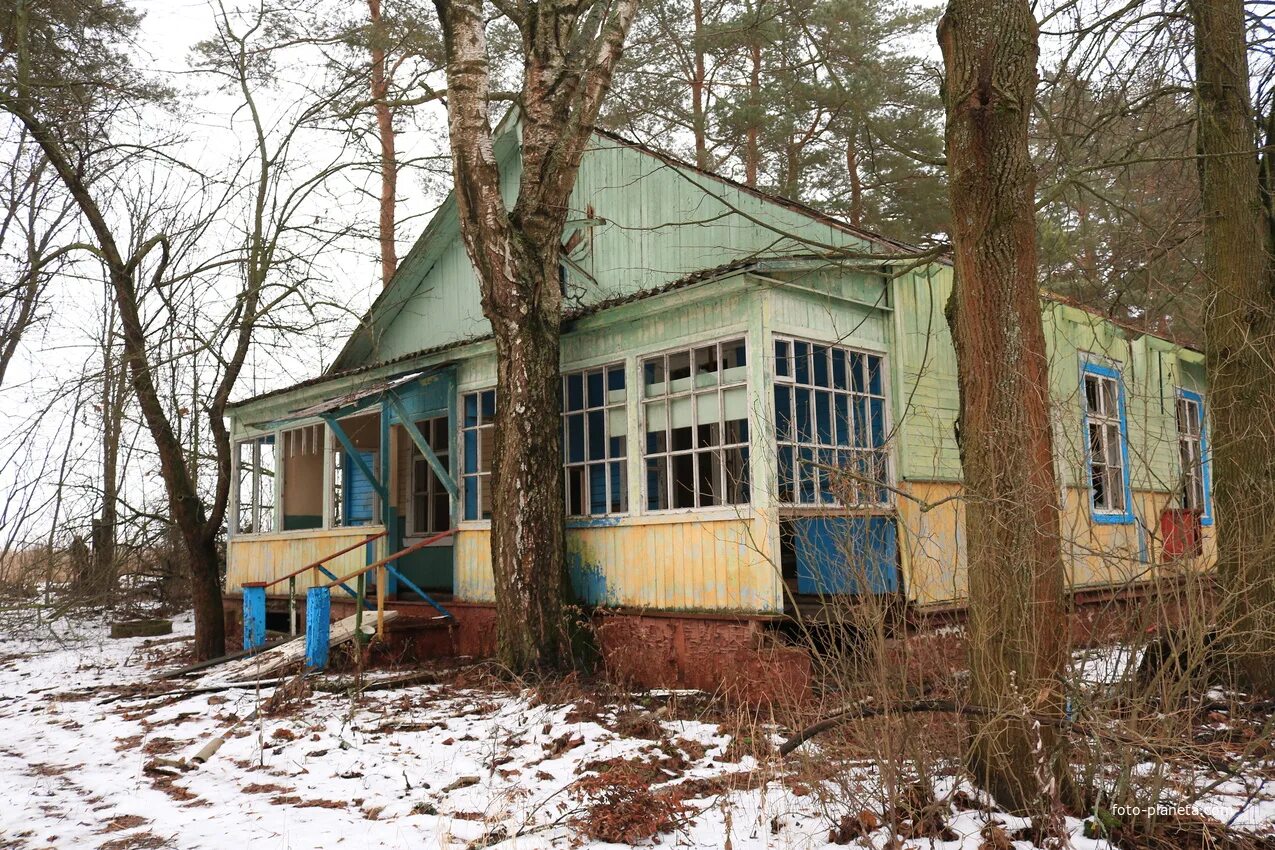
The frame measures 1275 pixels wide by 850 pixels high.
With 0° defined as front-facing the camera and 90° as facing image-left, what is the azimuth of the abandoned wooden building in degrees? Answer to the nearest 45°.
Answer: approximately 45°

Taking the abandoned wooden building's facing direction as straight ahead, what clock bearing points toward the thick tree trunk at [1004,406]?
The thick tree trunk is roughly at 10 o'clock from the abandoned wooden building.

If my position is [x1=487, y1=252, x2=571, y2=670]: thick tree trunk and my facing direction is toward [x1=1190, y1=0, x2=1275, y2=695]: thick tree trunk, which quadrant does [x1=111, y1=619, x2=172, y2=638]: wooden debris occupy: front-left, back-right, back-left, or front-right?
back-left

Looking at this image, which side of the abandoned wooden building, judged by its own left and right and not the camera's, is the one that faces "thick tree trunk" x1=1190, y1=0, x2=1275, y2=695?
left

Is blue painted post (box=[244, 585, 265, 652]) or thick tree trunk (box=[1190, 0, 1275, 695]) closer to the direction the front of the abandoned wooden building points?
the blue painted post
